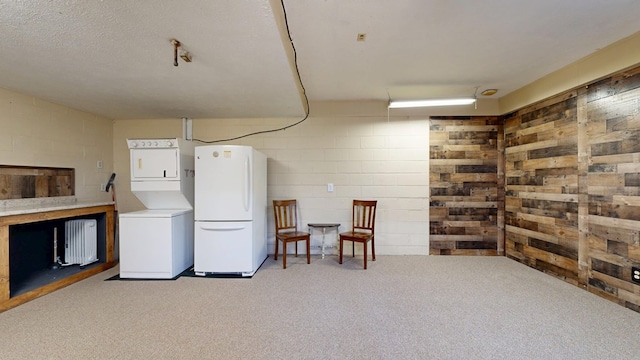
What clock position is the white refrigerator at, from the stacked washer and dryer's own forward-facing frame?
The white refrigerator is roughly at 9 o'clock from the stacked washer and dryer.

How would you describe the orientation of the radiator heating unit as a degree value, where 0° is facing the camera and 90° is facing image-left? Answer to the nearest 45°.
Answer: approximately 315°

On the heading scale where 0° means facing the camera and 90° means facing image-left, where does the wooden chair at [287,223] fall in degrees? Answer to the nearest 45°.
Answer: approximately 315°

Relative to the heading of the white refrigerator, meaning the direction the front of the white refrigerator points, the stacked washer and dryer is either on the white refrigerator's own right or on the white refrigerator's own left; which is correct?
on the white refrigerator's own right

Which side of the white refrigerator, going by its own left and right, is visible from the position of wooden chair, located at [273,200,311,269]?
left
